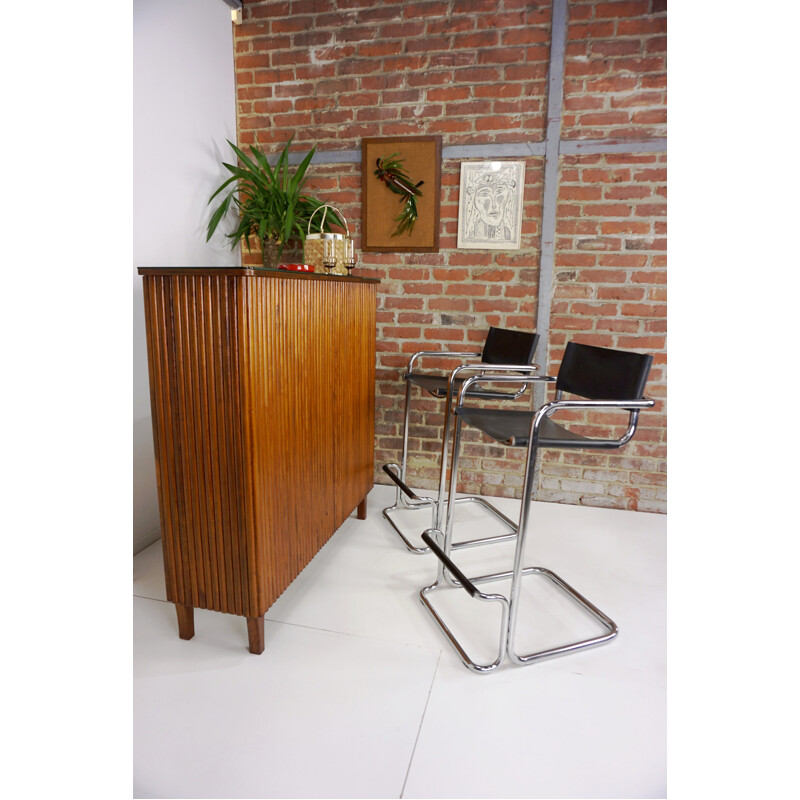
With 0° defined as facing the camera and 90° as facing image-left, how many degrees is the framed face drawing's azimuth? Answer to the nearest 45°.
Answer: approximately 0°

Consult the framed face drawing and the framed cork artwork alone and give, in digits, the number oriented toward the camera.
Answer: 2

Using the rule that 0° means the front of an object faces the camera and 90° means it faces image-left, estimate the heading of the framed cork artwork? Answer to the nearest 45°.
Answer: approximately 0°
